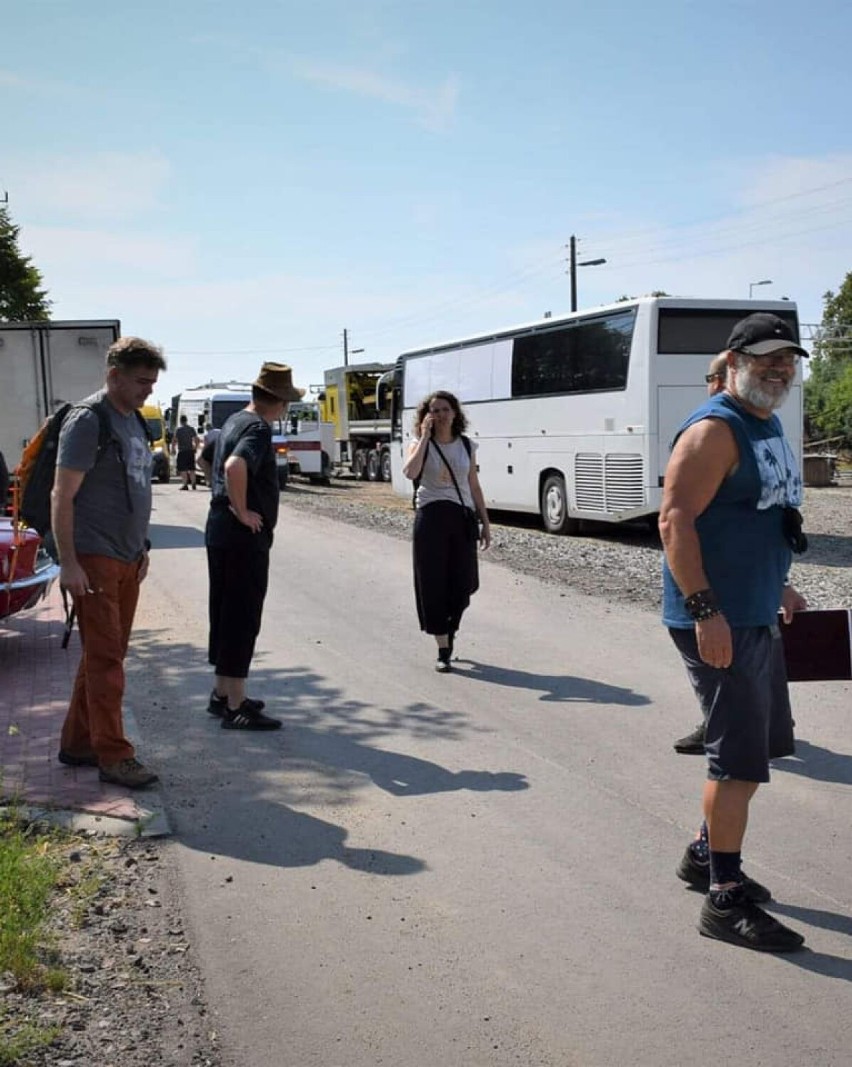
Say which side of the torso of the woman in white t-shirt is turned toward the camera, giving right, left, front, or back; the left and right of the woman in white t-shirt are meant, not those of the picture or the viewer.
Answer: front

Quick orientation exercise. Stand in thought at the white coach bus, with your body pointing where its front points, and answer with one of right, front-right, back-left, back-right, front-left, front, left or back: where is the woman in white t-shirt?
back-left

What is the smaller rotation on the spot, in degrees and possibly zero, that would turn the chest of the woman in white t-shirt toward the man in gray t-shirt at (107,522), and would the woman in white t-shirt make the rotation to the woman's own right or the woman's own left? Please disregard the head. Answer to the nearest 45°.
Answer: approximately 45° to the woman's own right

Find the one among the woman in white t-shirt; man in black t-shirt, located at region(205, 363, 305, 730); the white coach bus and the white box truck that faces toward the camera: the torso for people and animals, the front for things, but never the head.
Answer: the woman in white t-shirt

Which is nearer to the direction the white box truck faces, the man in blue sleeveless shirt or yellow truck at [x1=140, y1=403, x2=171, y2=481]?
the yellow truck

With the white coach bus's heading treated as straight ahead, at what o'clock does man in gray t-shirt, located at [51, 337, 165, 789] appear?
The man in gray t-shirt is roughly at 8 o'clock from the white coach bus.

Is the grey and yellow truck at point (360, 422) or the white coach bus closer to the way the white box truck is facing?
the grey and yellow truck

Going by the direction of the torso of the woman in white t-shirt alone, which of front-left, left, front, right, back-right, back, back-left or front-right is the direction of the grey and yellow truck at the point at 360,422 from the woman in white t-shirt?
back

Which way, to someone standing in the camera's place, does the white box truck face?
facing away from the viewer

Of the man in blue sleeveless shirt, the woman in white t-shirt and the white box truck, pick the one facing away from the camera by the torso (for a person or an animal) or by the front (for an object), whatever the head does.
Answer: the white box truck

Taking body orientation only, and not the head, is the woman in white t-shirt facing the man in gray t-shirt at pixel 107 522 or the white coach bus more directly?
the man in gray t-shirt

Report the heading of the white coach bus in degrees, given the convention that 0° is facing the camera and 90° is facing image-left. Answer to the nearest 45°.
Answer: approximately 135°
